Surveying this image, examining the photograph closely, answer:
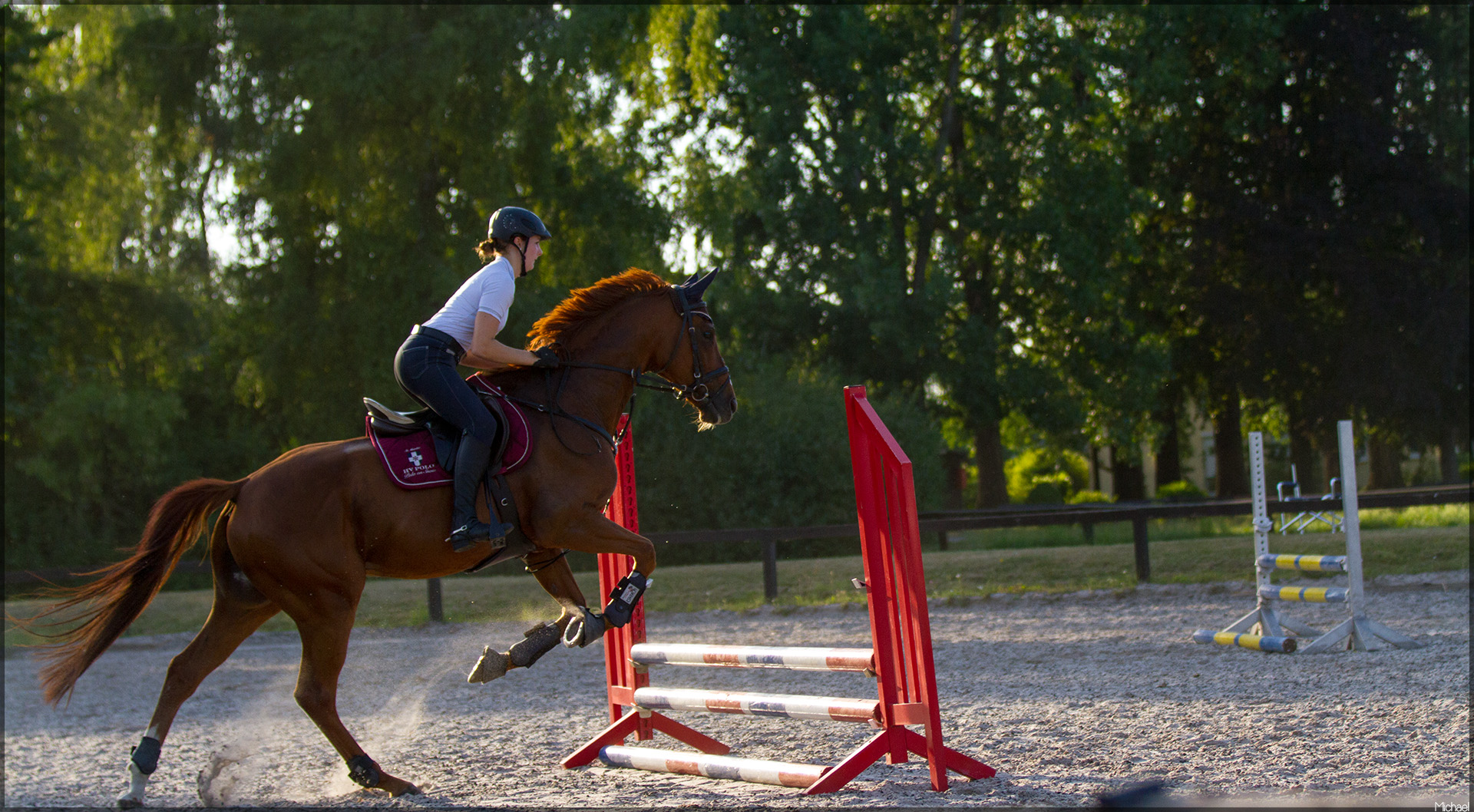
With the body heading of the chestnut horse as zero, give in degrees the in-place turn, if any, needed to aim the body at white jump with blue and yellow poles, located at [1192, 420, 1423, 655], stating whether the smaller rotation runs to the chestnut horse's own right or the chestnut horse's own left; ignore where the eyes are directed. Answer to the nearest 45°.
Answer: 0° — it already faces it

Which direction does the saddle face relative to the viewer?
to the viewer's right

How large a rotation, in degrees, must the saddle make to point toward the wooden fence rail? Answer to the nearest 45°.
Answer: approximately 45° to its left

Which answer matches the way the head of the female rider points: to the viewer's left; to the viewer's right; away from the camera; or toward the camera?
to the viewer's right

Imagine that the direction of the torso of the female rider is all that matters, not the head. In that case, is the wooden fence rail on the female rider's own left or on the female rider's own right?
on the female rider's own left

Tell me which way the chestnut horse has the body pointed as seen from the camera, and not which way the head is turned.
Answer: to the viewer's right

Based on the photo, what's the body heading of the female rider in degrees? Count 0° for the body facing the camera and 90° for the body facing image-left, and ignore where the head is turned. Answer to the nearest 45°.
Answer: approximately 270°

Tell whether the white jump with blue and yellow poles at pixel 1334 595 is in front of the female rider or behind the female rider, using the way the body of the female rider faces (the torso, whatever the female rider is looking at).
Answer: in front
